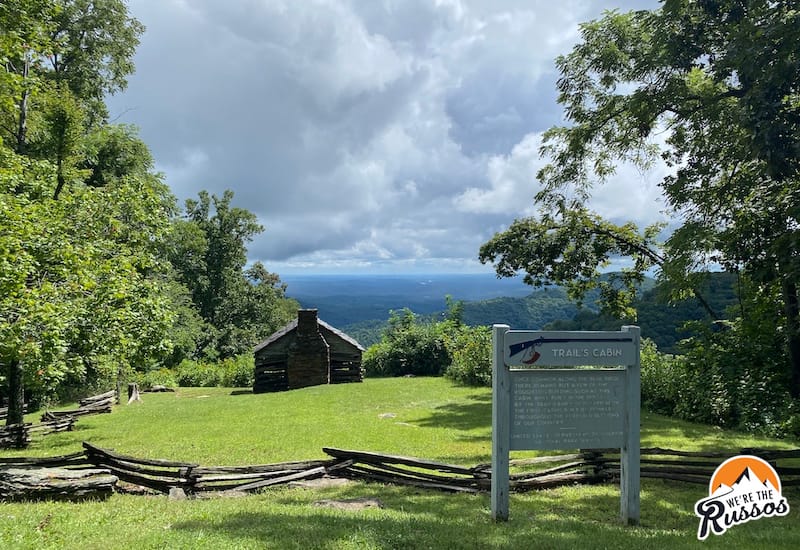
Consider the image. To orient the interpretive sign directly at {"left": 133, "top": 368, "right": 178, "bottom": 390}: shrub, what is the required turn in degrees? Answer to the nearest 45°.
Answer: approximately 135° to its right

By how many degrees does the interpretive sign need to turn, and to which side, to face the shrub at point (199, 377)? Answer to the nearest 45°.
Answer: approximately 135° to its right

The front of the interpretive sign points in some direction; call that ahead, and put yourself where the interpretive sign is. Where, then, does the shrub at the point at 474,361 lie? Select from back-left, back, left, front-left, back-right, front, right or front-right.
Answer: back

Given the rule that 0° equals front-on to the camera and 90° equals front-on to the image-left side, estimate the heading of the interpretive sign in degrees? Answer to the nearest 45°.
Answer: approximately 0°

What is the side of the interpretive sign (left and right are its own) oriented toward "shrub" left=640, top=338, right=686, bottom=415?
back
